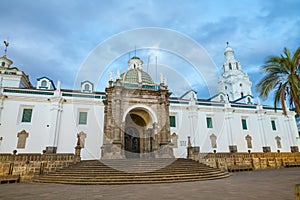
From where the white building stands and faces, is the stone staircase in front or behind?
in front

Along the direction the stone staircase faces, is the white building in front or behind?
behind

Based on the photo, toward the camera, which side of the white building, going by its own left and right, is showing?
front

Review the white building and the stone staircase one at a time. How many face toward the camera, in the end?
2

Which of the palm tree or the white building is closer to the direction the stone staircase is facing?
the palm tree

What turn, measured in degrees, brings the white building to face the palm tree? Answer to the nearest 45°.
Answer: approximately 45° to its left
